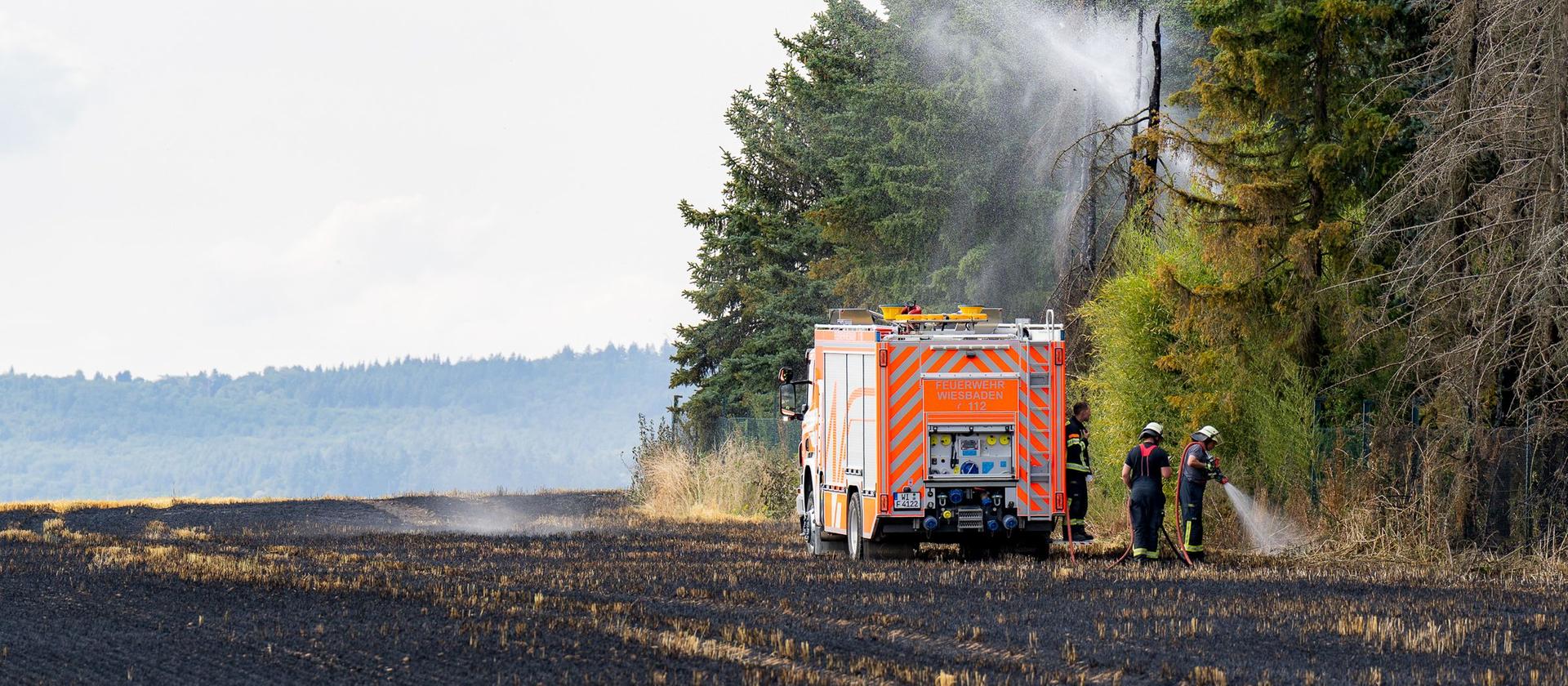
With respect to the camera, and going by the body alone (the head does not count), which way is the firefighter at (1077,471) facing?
to the viewer's right

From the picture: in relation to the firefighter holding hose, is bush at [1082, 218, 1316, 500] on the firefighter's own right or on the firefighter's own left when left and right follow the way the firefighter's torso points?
on the firefighter's own left

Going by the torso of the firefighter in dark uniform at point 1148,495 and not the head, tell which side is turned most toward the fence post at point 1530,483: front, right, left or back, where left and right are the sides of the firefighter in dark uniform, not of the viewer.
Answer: right

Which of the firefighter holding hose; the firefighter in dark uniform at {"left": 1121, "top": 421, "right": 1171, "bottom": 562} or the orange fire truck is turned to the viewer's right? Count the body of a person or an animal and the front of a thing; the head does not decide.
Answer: the firefighter holding hose

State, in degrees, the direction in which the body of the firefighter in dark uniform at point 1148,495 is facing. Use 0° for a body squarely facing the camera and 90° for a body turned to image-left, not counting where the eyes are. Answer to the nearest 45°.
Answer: approximately 180°

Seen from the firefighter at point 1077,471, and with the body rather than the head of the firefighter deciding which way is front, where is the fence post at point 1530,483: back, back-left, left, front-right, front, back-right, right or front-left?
front

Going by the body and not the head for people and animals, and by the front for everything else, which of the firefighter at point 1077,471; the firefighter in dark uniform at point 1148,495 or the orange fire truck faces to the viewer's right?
the firefighter

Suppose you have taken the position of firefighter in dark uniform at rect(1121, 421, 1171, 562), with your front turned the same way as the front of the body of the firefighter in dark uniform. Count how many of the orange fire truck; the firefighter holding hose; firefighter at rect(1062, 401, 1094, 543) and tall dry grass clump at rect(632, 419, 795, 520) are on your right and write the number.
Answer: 1

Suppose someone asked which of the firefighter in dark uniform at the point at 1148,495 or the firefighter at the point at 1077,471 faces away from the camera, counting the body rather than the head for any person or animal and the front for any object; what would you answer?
the firefighter in dark uniform

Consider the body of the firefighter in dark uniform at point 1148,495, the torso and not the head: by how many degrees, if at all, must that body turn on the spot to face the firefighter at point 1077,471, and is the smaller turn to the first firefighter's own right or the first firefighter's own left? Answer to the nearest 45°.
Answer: approximately 45° to the first firefighter's own left

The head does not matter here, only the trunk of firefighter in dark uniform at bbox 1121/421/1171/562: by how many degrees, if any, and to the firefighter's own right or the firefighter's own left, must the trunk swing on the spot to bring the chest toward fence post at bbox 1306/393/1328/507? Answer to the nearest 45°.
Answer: approximately 45° to the firefighter's own right

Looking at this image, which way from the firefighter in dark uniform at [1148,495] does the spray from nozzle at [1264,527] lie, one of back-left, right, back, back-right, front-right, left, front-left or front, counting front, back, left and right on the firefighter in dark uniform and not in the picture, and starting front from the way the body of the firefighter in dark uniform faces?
front-right

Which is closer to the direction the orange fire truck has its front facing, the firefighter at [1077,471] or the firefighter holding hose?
the firefighter

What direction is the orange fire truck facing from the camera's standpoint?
away from the camera

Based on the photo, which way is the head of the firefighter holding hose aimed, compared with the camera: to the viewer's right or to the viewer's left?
to the viewer's right

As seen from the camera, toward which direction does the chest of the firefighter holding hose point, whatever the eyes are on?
to the viewer's right

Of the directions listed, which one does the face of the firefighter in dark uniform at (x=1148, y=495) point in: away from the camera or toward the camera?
away from the camera
